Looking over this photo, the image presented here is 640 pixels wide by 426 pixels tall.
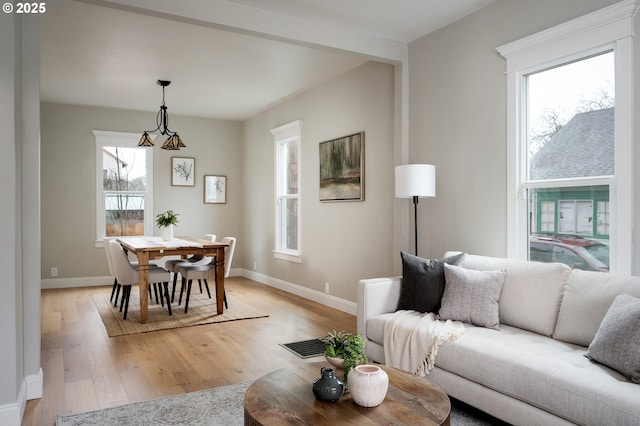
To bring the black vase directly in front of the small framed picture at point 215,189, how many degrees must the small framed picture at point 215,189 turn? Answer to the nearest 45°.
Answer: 0° — it already faces it

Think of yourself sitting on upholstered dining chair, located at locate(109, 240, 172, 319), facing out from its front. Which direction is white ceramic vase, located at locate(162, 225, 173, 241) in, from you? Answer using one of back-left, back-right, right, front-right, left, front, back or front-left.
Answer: front-left

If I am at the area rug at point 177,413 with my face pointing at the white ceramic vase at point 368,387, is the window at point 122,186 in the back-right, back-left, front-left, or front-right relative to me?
back-left

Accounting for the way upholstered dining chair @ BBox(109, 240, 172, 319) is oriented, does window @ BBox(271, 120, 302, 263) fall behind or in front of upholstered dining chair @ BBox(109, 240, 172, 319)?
in front

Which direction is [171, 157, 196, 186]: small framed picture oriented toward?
toward the camera

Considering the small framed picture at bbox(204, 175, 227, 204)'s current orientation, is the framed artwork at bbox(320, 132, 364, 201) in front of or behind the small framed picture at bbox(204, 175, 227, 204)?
in front

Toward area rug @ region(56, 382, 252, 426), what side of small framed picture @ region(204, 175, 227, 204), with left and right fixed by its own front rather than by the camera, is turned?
front

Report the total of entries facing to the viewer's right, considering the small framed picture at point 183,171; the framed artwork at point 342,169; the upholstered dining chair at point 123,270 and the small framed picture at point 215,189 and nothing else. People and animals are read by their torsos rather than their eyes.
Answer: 1

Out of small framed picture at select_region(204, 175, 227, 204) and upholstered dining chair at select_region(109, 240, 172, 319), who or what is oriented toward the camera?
the small framed picture

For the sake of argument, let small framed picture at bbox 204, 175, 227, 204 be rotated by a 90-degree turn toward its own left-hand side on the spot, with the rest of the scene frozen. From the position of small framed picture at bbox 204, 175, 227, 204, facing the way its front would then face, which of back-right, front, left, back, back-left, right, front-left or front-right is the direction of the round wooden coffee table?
right

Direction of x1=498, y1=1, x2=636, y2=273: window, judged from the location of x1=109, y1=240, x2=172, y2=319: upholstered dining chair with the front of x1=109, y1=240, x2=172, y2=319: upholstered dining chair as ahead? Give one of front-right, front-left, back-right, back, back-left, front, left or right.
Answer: front-right

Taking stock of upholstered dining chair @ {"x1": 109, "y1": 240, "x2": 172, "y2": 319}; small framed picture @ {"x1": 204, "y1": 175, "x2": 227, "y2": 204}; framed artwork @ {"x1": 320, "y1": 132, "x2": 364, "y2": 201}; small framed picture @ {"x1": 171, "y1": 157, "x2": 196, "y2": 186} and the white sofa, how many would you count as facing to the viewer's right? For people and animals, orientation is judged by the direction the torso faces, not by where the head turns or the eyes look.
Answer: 1

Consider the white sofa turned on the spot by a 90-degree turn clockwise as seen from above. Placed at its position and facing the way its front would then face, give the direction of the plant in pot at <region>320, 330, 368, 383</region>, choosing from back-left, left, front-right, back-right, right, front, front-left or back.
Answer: left

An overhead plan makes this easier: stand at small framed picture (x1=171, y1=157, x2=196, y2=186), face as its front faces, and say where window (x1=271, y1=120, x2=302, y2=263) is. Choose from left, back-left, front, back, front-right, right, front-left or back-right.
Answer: front-left

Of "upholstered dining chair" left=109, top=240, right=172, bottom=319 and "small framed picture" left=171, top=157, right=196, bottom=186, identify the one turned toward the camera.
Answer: the small framed picture

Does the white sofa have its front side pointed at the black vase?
yes

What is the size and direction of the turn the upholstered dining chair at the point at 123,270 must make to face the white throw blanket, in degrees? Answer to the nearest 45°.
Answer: approximately 45° to its right

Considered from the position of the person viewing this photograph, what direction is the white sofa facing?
facing the viewer and to the left of the viewer

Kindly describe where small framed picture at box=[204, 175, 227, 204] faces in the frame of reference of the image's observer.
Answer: facing the viewer

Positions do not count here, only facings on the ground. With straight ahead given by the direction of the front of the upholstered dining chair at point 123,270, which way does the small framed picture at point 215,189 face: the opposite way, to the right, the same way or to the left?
to the right
